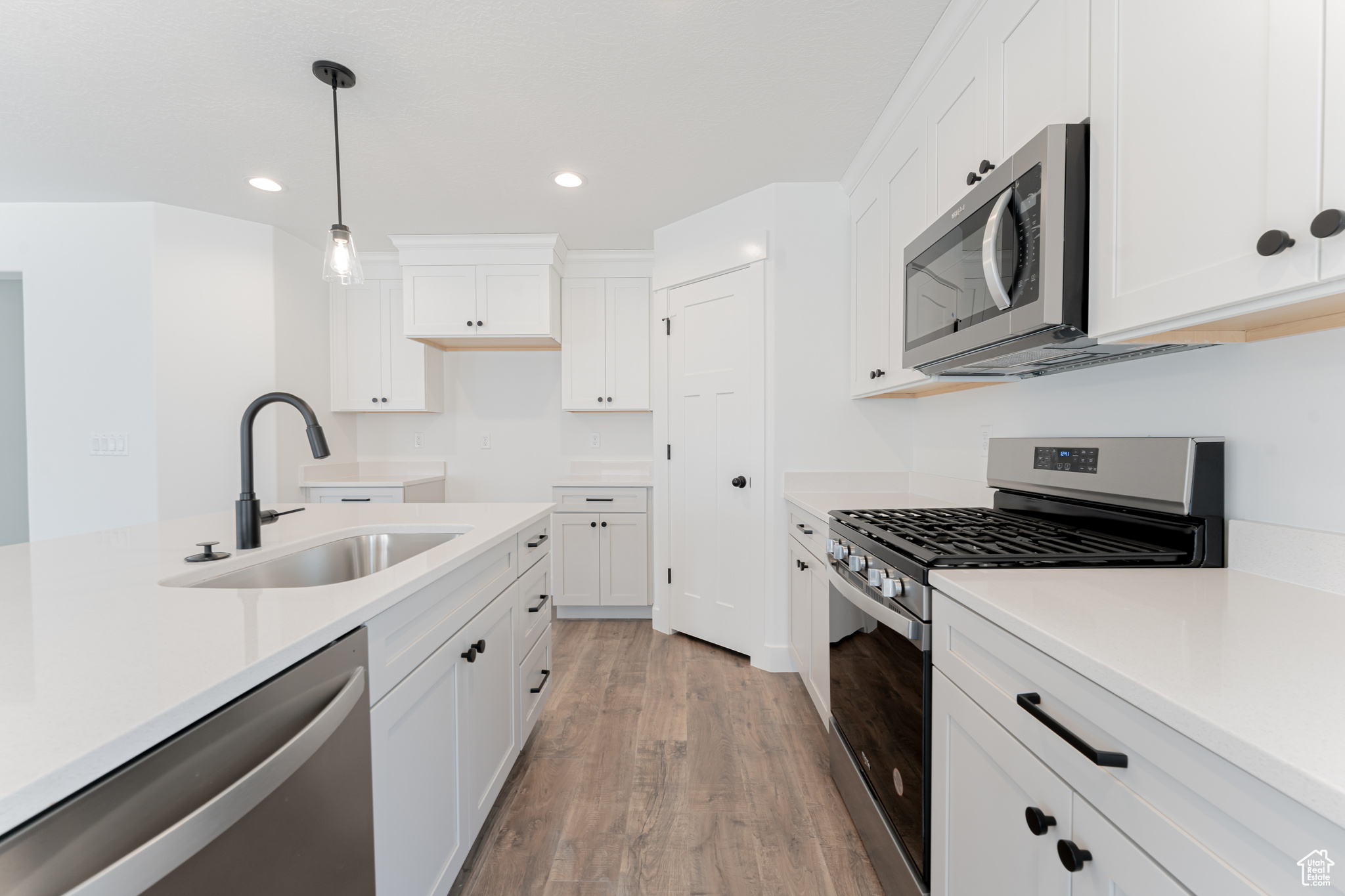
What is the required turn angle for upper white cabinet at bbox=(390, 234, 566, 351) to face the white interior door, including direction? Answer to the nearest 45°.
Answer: approximately 45° to its left

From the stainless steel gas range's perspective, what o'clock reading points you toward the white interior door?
The white interior door is roughly at 3 o'clock from the stainless steel gas range.

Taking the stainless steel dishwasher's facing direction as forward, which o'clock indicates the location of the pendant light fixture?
The pendant light fixture is roughly at 8 o'clock from the stainless steel dishwasher.

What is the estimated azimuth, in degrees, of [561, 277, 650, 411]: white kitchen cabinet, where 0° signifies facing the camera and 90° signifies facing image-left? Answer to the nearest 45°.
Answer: approximately 0°

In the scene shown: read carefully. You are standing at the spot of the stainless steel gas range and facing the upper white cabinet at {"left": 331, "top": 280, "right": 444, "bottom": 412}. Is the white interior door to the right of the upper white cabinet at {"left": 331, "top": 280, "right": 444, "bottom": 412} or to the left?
right

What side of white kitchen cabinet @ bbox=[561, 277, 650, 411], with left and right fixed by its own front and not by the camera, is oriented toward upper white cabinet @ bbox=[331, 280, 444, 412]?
right

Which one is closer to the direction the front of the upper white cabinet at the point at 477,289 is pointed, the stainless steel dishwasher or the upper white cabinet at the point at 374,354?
the stainless steel dishwasher

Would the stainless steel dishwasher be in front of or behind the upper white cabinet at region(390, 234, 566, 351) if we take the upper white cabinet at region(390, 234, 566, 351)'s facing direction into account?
in front

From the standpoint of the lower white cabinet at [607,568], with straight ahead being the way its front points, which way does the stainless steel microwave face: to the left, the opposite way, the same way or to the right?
to the right

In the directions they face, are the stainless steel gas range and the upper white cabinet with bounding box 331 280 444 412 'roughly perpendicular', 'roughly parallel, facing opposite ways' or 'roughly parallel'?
roughly perpendicular

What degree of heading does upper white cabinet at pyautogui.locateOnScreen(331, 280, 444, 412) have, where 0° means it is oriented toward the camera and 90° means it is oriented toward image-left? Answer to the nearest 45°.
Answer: approximately 0°

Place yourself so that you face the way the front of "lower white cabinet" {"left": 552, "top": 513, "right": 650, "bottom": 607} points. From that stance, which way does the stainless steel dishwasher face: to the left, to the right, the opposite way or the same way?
to the left

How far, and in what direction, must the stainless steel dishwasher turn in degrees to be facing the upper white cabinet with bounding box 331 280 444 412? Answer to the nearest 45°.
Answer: approximately 135° to its left

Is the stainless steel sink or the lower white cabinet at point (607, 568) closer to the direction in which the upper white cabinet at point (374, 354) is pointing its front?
the stainless steel sink
